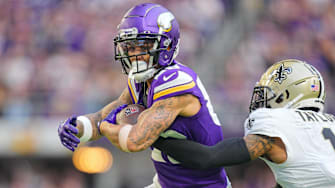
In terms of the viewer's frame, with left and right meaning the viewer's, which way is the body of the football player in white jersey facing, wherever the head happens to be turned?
facing away from the viewer and to the left of the viewer

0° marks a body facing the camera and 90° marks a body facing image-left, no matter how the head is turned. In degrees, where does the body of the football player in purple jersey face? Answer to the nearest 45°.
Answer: approximately 45°

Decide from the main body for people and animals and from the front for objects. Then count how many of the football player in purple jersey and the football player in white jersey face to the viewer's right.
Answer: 0

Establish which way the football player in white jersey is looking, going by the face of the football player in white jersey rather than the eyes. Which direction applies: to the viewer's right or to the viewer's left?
to the viewer's left

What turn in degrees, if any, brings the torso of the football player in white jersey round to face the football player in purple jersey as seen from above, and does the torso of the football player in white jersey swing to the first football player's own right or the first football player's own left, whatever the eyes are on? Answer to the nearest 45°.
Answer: approximately 45° to the first football player's own left

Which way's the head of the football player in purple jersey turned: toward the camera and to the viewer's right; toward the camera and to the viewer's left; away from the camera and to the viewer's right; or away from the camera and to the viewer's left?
toward the camera and to the viewer's left
